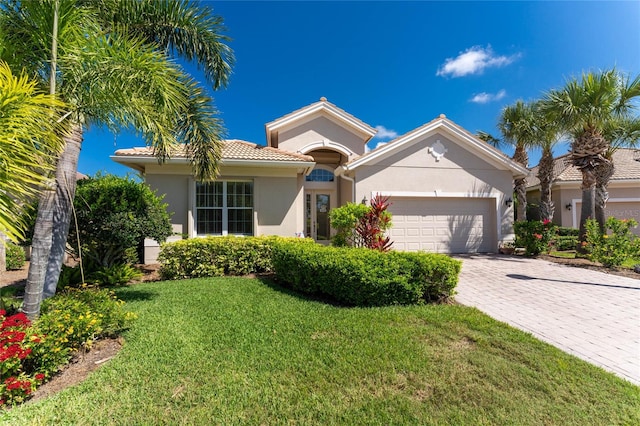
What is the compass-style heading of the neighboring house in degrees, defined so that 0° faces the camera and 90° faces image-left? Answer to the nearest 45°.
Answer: approximately 0°

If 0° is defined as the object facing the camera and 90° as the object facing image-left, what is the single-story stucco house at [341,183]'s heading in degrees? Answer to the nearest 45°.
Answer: approximately 0°

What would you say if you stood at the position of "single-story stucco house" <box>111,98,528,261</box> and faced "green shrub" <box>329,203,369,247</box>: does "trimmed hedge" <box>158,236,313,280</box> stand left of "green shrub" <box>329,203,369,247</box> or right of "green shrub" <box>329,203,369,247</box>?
right

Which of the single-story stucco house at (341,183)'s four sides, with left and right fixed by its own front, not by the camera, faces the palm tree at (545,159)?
left

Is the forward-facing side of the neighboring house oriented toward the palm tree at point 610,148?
yes

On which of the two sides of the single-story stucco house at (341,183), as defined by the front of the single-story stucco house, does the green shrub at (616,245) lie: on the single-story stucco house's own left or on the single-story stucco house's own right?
on the single-story stucco house's own left

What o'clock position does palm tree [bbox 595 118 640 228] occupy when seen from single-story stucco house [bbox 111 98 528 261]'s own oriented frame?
The palm tree is roughly at 9 o'clock from the single-story stucco house.

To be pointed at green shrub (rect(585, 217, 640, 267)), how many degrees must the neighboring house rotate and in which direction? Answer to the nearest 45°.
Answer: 0° — it already faces it

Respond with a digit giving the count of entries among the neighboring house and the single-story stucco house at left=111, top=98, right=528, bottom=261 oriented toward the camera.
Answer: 2
